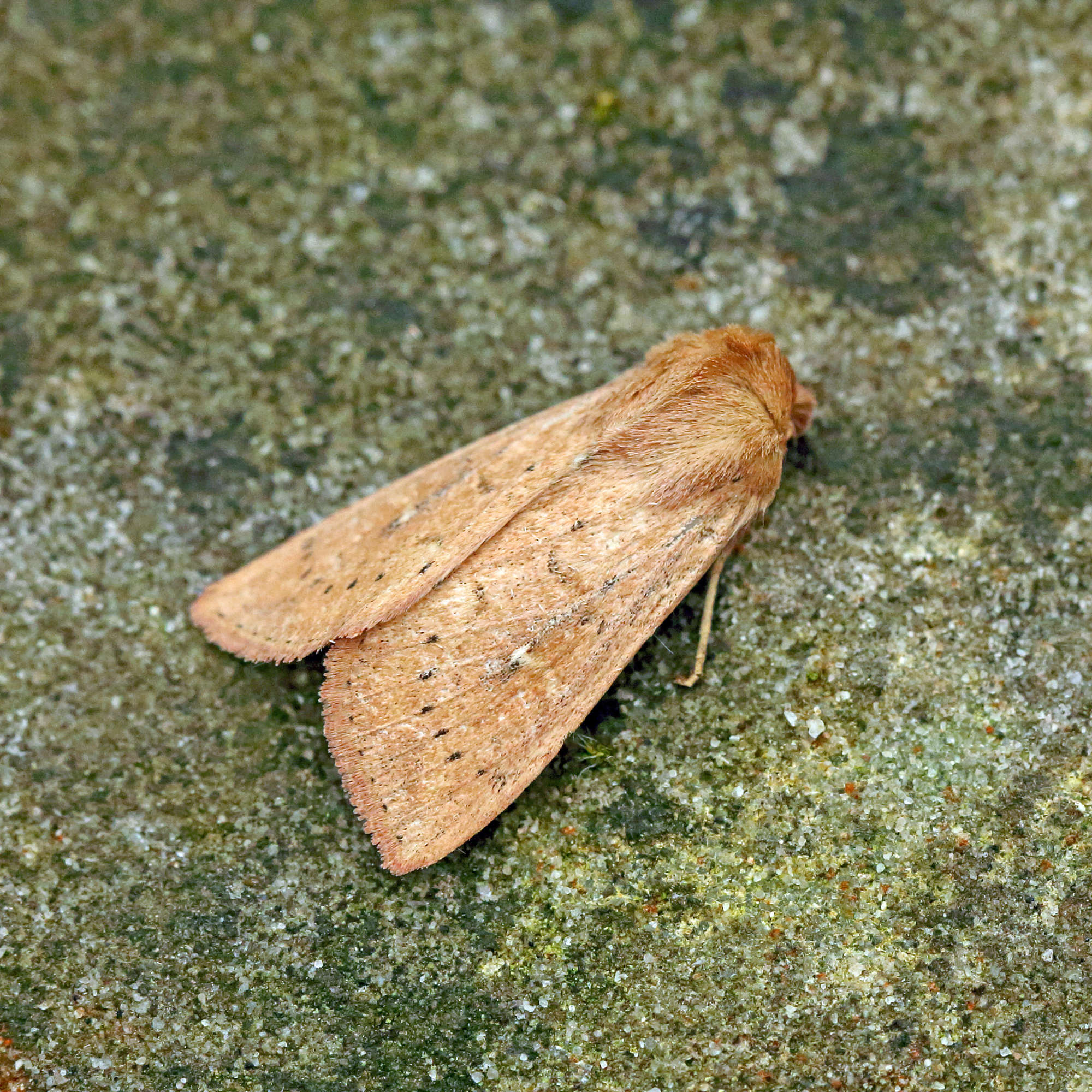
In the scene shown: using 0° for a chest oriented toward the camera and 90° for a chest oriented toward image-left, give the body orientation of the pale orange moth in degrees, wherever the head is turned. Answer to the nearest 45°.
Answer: approximately 225°
